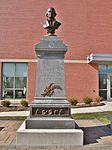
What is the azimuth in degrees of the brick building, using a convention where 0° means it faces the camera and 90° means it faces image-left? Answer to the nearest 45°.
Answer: approximately 0°

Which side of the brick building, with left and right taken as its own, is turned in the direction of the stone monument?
front
